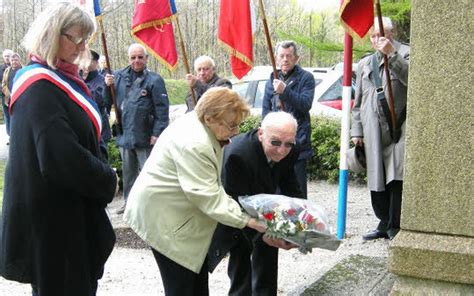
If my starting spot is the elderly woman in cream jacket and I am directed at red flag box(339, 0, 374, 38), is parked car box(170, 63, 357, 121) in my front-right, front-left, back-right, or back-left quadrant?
front-left

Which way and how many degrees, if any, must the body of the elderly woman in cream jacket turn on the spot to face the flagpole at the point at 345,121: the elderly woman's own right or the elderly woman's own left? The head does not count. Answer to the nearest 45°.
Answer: approximately 45° to the elderly woman's own left

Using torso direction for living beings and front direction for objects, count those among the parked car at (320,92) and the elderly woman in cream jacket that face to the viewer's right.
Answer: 1

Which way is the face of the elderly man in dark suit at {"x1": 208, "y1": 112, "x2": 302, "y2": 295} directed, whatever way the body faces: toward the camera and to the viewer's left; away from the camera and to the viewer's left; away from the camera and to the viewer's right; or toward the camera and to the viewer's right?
toward the camera and to the viewer's right

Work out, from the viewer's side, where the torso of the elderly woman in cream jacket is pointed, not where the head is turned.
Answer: to the viewer's right

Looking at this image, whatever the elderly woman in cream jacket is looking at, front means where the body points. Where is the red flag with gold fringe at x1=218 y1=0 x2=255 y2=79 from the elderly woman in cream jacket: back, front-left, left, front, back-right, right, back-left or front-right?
left

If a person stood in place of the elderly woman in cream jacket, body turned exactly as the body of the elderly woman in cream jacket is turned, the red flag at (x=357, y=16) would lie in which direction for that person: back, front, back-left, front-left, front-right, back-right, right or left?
front-left

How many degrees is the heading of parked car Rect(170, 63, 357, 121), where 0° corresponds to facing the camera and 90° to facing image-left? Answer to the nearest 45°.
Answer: approximately 90°
